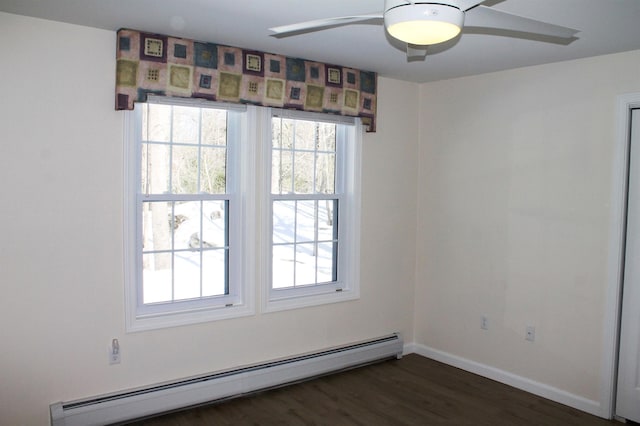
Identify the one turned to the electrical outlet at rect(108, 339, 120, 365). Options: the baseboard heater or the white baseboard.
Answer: the white baseboard

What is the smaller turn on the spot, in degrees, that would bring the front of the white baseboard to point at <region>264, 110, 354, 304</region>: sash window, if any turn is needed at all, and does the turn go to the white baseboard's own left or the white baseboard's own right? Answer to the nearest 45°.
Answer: approximately 45° to the white baseboard's own right

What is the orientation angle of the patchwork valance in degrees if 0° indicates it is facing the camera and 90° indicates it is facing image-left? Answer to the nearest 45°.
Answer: approximately 315°

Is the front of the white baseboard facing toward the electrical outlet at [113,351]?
yes

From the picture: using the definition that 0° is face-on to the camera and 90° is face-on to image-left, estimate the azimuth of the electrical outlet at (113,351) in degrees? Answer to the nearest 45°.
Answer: approximately 315°

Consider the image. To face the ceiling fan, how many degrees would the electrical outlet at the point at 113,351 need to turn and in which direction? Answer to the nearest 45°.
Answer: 0° — it already faces it

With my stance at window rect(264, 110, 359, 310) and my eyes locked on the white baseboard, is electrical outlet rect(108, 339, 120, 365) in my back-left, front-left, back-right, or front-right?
back-right
